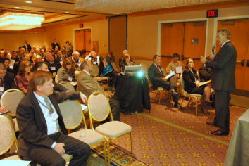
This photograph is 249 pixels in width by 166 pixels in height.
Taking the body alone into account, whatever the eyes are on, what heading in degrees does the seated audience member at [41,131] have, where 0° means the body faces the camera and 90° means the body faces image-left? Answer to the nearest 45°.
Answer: approximately 315°

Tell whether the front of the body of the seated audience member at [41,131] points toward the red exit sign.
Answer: no

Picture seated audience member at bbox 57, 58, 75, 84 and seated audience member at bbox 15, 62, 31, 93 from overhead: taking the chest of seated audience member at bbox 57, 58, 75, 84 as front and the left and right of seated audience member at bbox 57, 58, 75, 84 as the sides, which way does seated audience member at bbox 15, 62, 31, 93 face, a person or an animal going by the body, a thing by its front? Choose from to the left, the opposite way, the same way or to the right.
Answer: the same way

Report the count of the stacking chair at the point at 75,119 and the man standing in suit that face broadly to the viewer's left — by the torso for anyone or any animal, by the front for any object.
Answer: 1

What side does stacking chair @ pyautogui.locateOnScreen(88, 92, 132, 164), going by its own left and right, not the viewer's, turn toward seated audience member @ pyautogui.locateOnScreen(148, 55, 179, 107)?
left

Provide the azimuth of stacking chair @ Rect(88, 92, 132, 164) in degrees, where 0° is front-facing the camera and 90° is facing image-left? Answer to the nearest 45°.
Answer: approximately 315°

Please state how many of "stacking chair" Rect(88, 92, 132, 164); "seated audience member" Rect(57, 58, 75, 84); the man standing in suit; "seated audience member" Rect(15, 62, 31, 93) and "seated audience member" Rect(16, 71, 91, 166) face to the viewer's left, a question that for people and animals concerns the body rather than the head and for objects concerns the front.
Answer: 1

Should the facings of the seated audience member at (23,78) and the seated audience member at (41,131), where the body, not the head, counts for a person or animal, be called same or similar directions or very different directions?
same or similar directions

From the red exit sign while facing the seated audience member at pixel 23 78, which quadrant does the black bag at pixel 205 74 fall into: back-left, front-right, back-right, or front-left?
front-left

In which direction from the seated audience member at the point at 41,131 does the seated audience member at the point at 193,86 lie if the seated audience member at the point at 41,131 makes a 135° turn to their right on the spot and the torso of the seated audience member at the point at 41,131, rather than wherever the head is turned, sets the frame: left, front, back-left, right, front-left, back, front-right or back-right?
back-right

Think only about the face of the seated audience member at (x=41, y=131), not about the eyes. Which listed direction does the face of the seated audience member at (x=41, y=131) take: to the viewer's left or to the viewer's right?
to the viewer's right

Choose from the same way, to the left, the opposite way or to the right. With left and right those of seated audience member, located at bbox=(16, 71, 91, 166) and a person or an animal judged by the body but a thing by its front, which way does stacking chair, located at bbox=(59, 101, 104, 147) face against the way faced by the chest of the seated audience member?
the same way

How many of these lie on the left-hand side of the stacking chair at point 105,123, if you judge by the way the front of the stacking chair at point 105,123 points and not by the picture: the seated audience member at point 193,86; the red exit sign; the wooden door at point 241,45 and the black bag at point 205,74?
4

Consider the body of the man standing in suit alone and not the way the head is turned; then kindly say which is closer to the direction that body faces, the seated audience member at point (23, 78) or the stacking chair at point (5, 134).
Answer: the seated audience member
